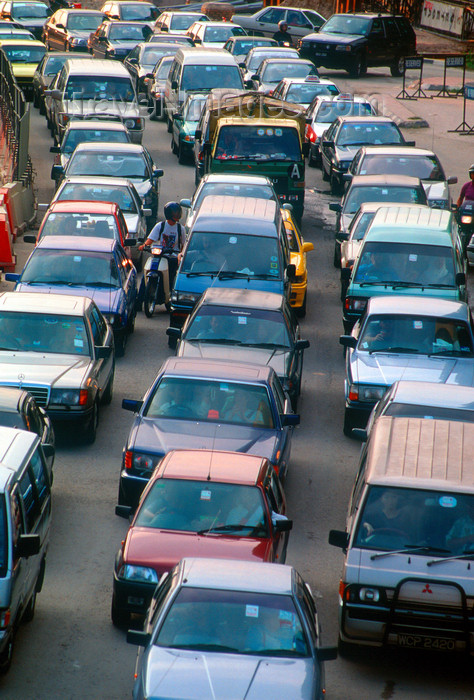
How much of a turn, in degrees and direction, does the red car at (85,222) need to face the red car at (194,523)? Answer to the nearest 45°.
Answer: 0° — it already faces it

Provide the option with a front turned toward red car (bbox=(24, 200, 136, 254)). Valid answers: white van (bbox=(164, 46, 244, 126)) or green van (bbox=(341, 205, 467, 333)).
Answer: the white van

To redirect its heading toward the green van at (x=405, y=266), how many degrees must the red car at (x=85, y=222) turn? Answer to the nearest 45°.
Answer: approximately 45° to its left

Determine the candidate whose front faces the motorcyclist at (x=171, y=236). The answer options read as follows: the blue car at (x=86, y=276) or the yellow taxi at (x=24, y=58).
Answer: the yellow taxi

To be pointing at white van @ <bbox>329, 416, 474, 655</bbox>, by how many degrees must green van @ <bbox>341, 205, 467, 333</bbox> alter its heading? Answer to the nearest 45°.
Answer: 0° — it already faces it

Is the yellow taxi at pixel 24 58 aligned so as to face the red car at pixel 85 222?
yes

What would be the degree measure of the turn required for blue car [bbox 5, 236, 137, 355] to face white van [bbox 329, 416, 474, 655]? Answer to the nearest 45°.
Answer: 0° — it already faces it

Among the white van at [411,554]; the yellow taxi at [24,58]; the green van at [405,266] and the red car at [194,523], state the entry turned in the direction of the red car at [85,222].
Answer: the yellow taxi

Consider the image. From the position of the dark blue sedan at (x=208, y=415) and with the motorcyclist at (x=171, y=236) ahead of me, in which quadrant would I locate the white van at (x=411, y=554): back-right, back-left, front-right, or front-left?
back-right

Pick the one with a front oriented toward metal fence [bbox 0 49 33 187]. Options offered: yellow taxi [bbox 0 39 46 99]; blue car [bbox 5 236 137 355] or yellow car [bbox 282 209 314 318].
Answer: yellow taxi [bbox 0 39 46 99]

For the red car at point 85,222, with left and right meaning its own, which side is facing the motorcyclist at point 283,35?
back
